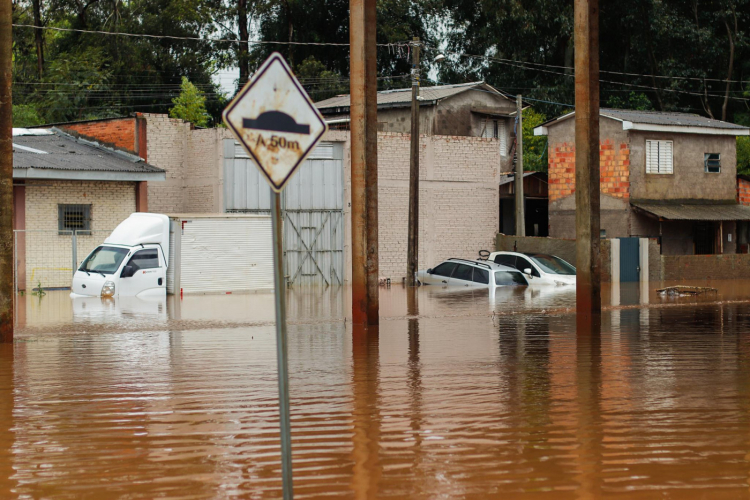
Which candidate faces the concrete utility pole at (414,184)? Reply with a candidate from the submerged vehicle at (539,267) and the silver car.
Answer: the silver car

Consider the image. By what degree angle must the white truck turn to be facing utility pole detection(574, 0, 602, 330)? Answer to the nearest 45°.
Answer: approximately 90° to its left

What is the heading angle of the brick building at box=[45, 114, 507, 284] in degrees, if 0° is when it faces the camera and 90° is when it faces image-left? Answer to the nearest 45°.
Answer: approximately 0°

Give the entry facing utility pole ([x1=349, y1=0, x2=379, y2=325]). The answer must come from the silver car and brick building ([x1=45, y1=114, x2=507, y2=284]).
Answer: the brick building

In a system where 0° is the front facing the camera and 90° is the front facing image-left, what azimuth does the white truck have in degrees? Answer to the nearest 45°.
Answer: approximately 45°

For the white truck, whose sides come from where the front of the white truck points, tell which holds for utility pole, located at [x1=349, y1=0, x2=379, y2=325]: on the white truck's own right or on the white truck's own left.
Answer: on the white truck's own left

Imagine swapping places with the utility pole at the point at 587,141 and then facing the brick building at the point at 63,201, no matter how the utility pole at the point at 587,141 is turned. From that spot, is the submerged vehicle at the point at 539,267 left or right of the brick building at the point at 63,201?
right

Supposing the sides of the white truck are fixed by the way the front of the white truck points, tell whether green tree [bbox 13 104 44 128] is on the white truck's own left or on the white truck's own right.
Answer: on the white truck's own right

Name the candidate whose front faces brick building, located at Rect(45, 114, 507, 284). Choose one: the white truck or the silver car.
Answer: the silver car
